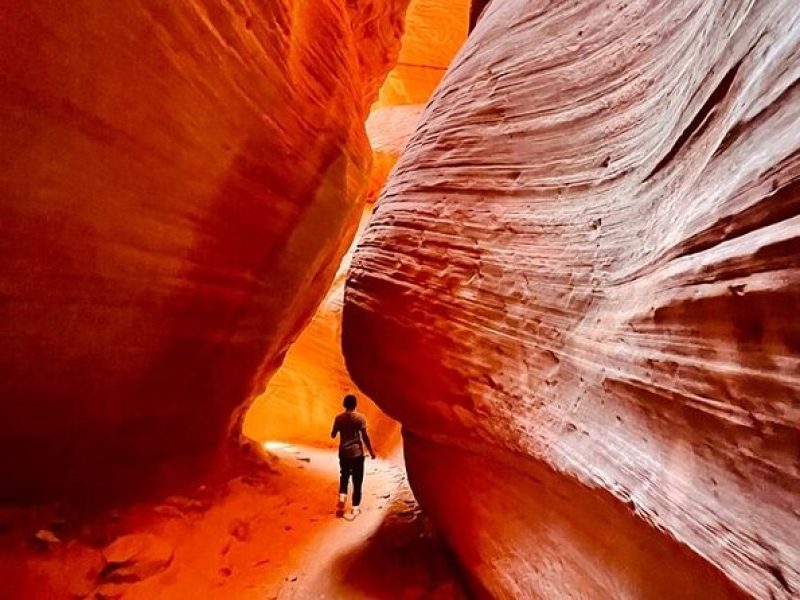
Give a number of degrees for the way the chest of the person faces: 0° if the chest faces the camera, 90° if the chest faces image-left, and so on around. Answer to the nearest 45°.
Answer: approximately 180°

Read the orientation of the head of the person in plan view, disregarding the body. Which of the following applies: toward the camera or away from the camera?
away from the camera

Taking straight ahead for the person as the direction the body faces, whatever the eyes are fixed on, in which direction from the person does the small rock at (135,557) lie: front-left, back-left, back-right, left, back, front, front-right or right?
back-left
